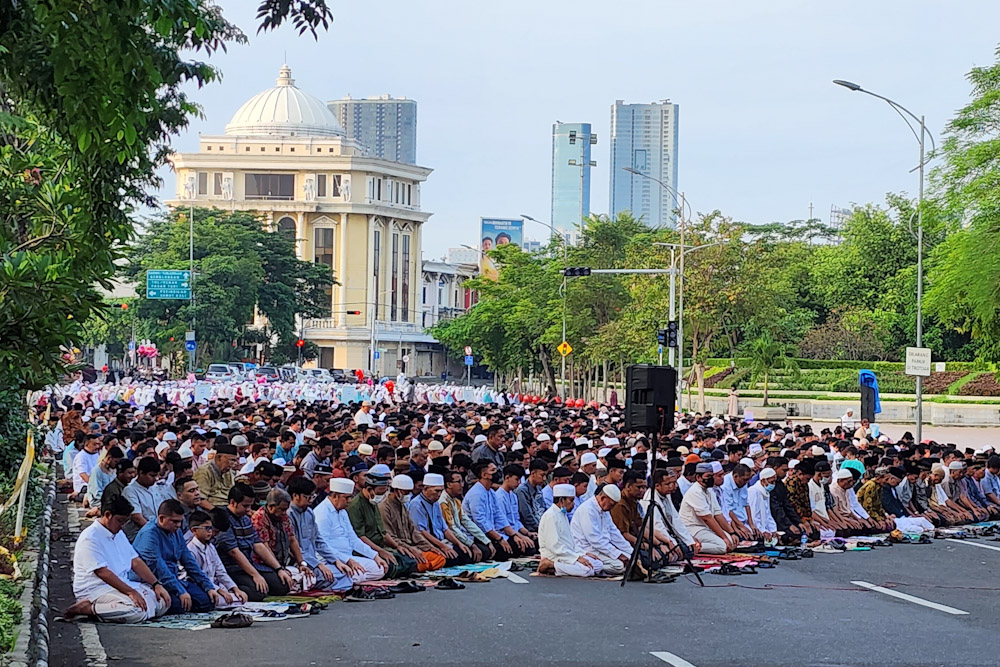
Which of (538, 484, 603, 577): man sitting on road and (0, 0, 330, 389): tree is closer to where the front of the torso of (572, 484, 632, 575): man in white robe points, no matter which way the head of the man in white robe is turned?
the tree

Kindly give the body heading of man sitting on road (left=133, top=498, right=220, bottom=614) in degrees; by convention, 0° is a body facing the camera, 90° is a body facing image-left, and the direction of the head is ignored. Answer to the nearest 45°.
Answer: approximately 315°

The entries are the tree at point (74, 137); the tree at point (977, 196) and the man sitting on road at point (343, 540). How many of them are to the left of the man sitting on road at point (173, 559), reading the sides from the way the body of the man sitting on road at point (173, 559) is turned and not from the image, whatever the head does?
2

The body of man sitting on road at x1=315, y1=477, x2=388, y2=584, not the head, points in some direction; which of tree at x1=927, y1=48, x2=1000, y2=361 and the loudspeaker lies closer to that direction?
the loudspeaker

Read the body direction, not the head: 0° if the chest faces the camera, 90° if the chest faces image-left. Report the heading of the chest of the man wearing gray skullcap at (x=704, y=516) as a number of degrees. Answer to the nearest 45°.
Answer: approximately 315°

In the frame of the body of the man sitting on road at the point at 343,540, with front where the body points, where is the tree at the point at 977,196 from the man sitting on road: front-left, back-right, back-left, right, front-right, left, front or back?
left

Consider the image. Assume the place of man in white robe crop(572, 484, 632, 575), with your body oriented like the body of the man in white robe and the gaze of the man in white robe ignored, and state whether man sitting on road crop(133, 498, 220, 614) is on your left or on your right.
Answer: on your right

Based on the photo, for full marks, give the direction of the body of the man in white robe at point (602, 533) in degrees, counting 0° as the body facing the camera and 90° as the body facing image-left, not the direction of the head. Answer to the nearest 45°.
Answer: approximately 315°
